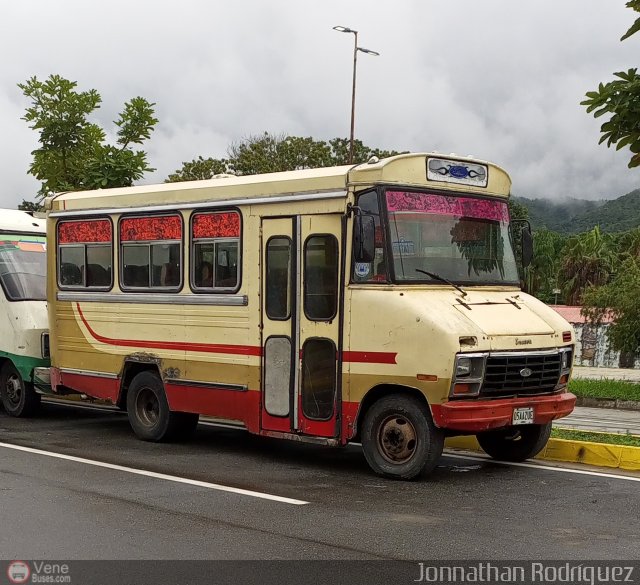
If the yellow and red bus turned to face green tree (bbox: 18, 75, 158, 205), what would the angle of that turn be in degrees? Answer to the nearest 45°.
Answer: approximately 180°

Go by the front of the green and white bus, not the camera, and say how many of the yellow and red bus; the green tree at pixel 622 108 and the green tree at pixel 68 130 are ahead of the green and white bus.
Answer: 2

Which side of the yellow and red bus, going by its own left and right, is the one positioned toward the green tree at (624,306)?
left

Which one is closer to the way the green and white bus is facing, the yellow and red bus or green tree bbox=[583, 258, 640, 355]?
the yellow and red bus

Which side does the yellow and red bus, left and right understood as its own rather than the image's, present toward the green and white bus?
back

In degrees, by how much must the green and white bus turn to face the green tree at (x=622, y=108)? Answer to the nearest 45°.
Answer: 0° — it already faces it

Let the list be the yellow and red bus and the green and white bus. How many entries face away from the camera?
0

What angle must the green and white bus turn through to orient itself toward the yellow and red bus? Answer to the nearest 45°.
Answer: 0° — it already faces it

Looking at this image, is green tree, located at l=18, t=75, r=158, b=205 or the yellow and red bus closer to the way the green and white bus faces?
the yellow and red bus

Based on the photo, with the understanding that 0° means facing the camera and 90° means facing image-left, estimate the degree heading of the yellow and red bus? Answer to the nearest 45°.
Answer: approximately 315°
